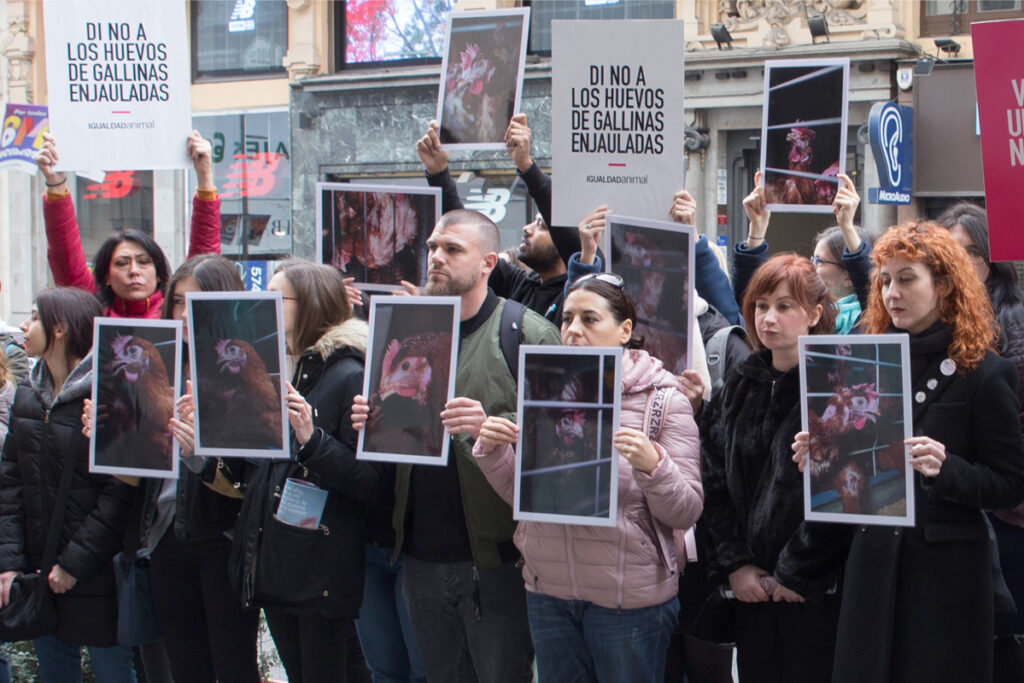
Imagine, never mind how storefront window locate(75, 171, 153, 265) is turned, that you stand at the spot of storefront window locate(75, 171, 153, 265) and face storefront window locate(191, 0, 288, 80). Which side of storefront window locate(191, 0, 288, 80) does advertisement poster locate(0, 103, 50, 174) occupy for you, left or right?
right

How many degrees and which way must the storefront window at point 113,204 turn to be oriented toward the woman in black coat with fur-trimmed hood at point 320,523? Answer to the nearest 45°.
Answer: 0° — it already faces them

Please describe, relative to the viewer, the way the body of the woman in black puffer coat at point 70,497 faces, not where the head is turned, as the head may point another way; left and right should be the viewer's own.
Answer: facing the viewer and to the left of the viewer

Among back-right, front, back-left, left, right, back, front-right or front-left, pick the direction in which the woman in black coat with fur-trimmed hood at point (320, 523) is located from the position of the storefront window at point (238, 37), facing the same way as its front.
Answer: front

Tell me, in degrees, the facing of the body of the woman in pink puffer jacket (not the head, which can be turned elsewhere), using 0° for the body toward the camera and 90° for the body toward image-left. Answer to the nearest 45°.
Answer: approximately 45°

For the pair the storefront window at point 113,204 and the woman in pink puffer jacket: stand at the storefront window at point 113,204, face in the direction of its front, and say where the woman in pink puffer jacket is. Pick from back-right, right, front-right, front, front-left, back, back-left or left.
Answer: front

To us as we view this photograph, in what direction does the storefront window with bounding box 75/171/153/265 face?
facing the viewer

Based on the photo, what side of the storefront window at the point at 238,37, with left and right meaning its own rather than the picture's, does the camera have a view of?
front

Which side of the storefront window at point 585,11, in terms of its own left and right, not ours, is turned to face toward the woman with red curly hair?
front

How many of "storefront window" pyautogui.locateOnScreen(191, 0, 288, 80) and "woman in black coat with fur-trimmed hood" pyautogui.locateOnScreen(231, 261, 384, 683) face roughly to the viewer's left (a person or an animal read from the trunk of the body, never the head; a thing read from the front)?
1

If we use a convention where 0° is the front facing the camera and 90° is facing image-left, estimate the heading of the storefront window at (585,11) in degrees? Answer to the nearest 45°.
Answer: approximately 0°

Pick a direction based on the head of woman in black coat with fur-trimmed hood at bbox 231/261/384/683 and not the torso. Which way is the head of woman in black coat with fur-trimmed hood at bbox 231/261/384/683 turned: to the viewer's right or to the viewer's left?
to the viewer's left

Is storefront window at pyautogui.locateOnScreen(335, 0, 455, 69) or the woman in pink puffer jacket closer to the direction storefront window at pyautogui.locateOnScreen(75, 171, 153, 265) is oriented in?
the woman in pink puffer jacket

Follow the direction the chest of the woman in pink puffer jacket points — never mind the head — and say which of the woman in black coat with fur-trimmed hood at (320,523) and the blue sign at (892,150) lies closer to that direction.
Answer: the woman in black coat with fur-trimmed hood

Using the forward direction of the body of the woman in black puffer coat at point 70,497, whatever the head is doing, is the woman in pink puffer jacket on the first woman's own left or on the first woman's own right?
on the first woman's own left
